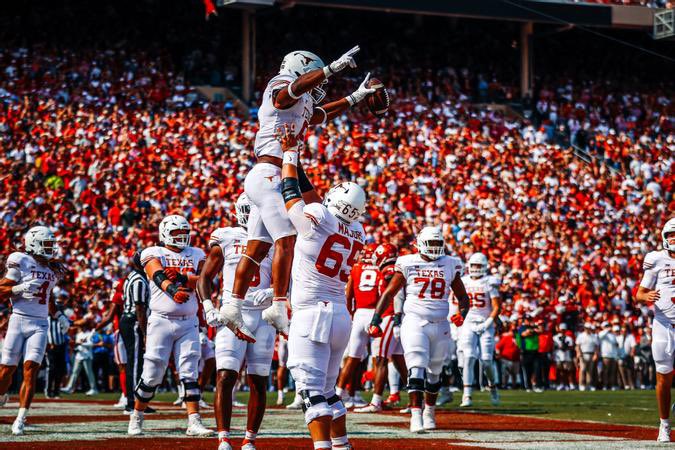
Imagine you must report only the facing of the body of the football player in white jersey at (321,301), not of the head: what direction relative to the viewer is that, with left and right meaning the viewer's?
facing away from the viewer and to the left of the viewer

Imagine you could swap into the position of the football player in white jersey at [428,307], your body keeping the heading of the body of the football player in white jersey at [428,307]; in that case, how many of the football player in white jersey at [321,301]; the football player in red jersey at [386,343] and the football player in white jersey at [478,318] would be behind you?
2

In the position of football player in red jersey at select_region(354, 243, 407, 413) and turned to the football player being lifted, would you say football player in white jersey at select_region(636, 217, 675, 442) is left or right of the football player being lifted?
left

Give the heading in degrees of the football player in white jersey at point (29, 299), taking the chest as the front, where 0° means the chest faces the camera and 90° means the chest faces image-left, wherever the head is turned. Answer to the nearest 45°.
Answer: approximately 315°

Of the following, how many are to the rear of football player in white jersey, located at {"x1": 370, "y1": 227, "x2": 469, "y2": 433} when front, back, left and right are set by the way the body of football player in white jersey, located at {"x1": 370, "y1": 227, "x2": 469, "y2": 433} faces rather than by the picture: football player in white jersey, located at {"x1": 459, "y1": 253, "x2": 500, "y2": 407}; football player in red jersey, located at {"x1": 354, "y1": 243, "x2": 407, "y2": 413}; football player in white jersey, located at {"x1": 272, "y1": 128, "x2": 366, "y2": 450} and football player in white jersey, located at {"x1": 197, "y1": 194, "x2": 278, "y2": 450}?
2
